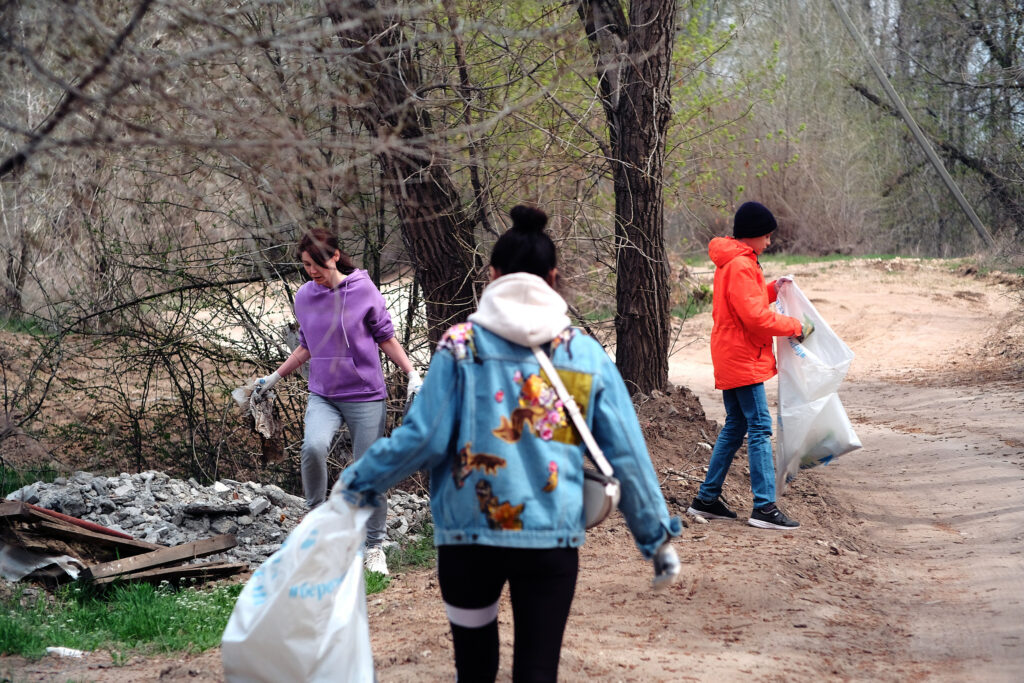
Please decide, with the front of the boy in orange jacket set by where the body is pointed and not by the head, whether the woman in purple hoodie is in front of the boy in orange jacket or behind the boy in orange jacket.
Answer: behind

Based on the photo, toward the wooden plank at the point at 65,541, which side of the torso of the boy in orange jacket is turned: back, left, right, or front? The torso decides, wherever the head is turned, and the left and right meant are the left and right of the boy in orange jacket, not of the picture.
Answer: back

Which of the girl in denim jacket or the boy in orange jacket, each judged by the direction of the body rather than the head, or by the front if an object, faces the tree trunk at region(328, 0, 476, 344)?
the girl in denim jacket

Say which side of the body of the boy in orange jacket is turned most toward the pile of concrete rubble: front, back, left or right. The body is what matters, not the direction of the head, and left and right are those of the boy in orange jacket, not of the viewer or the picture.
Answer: back

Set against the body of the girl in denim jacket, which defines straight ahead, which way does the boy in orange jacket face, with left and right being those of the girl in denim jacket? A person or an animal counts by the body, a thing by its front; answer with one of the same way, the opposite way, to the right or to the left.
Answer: to the right

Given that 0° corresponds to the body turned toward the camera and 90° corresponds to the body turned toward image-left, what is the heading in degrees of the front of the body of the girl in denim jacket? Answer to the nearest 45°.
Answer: approximately 180°

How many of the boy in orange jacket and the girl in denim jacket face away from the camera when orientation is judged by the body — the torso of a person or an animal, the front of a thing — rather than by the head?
1

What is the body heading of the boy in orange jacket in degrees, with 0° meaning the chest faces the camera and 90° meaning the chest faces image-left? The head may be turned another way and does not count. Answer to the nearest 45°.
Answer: approximately 270°

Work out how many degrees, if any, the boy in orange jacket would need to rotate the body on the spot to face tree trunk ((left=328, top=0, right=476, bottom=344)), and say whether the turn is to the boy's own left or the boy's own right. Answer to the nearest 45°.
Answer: approximately 135° to the boy's own left

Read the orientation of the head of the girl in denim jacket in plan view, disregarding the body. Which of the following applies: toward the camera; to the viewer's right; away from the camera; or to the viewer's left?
away from the camera

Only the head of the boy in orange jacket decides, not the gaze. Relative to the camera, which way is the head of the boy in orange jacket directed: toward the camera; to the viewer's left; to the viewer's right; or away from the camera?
to the viewer's right

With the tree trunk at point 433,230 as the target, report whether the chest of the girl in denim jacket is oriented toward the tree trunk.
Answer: yes

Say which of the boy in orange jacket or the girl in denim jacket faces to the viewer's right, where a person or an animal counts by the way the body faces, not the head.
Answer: the boy in orange jacket
